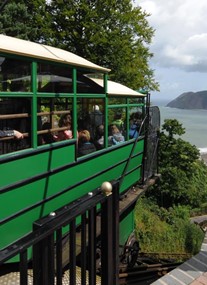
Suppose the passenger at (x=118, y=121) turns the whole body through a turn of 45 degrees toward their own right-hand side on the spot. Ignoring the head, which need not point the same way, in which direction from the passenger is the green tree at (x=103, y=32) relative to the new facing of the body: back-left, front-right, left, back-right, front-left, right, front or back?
left

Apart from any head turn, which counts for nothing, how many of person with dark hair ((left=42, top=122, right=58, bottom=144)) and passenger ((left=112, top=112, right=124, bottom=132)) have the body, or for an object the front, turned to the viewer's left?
0

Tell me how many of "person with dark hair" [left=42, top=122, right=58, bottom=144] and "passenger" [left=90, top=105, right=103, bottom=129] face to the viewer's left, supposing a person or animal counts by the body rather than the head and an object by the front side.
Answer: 0

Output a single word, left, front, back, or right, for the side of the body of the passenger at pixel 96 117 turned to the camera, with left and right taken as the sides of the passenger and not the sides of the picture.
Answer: back

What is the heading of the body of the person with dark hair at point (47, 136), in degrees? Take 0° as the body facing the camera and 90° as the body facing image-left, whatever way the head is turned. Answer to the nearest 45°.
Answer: approximately 225°

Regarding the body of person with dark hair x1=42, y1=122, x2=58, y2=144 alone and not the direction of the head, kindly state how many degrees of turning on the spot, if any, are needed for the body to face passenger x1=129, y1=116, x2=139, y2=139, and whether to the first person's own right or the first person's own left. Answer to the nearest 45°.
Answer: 0° — they already face them

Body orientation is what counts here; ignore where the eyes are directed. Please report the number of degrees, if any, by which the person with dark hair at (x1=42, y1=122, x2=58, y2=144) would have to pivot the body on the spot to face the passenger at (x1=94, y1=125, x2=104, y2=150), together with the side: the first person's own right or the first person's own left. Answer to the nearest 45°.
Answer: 0° — they already face them

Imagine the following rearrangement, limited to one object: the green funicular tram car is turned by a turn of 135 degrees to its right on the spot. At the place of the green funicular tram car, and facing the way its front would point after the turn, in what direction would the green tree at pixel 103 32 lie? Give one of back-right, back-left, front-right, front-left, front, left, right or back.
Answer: back

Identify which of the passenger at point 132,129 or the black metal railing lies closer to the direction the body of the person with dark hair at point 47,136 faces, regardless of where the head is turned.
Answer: the passenger

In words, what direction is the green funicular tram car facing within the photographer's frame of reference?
facing away from the viewer and to the right of the viewer

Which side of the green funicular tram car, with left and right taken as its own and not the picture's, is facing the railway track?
front

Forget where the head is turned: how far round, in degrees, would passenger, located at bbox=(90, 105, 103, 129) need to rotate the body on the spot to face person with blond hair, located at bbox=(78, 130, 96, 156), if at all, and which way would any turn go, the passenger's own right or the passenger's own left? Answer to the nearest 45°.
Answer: approximately 180°

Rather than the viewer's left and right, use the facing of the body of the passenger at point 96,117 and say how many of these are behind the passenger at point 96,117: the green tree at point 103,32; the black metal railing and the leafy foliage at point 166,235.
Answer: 1
